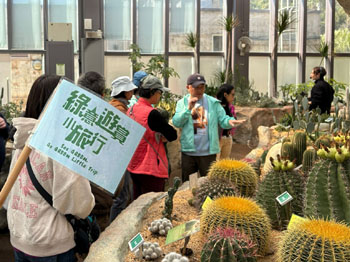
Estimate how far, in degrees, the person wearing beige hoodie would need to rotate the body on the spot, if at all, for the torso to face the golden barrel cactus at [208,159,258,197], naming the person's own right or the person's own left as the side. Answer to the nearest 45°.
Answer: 0° — they already face it

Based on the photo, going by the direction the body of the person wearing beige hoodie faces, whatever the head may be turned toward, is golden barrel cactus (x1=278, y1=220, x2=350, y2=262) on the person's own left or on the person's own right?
on the person's own right

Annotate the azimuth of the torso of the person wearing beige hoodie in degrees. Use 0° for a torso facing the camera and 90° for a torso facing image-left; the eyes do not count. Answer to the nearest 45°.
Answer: approximately 225°

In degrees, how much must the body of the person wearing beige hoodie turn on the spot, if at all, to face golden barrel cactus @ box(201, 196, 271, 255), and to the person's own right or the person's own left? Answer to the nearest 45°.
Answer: approximately 45° to the person's own right

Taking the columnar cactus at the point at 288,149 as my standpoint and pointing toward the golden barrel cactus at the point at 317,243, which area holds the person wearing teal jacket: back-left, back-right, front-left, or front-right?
back-right

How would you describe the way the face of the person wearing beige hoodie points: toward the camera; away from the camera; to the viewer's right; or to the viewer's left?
away from the camera

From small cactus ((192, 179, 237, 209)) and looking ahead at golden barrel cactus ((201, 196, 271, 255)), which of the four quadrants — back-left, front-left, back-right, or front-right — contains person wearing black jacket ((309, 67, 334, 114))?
back-left

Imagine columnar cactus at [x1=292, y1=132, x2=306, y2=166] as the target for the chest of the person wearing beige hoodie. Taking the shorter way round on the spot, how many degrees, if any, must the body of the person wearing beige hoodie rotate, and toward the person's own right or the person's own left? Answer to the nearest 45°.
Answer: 0° — they already face it

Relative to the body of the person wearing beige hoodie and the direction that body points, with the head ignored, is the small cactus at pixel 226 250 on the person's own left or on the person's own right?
on the person's own right

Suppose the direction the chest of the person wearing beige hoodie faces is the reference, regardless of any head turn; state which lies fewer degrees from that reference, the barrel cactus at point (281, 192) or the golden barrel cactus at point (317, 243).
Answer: the barrel cactus at point (281, 192)
